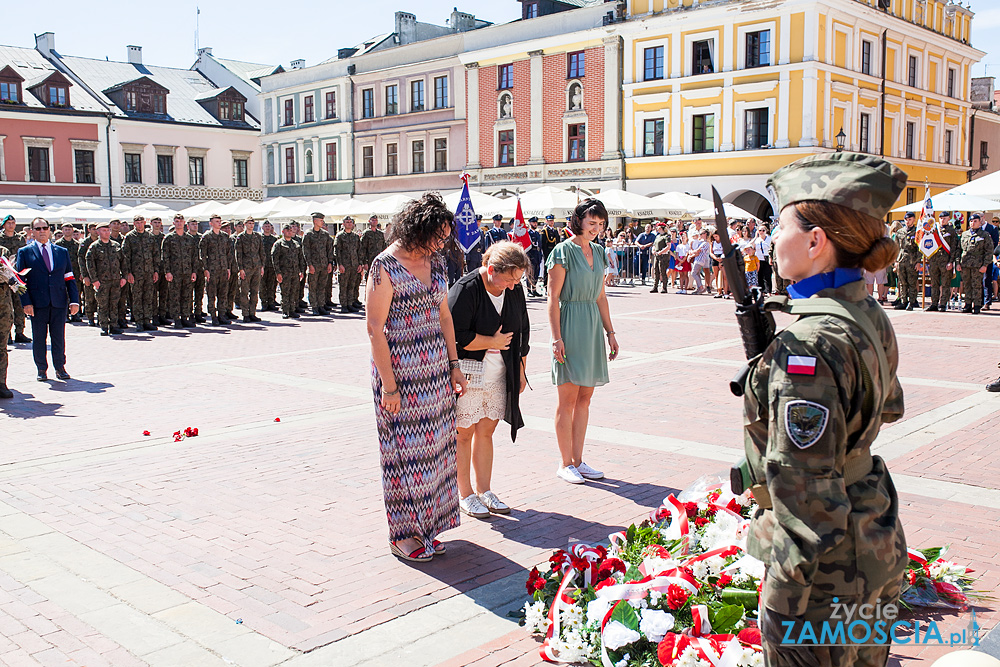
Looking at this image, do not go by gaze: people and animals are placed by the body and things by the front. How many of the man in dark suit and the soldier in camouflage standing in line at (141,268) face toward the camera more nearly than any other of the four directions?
2

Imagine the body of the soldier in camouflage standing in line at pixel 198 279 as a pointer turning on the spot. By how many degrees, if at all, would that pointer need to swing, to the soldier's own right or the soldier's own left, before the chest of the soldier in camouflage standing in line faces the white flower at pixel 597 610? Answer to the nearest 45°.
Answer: approximately 45° to the soldier's own right

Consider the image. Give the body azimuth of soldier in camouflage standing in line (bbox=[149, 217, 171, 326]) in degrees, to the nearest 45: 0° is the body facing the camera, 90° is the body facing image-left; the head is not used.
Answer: approximately 315°

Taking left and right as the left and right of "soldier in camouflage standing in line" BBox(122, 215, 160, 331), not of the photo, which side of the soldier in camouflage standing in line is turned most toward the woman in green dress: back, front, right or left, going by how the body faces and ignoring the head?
front

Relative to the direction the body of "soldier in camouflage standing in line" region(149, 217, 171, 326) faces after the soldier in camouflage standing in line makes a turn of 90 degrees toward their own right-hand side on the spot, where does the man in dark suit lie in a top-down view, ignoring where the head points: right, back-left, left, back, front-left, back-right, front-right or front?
front-left

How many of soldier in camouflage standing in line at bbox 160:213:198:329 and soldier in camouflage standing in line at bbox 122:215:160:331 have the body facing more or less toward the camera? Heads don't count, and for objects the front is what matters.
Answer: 2

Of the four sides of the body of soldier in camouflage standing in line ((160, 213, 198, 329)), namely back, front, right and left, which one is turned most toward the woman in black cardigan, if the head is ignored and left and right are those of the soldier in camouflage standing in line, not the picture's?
front

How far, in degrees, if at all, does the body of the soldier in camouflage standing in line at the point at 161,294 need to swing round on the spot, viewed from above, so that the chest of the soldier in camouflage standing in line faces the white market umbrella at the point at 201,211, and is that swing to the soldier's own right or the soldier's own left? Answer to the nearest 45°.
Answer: approximately 135° to the soldier's own left

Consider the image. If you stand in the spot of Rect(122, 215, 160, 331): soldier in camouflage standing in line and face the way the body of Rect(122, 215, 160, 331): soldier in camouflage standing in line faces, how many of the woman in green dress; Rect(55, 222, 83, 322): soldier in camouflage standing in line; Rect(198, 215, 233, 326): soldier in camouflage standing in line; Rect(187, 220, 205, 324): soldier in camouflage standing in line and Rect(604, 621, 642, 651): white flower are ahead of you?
2

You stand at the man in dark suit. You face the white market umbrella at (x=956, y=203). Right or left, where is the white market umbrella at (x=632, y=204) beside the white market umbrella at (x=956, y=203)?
left
